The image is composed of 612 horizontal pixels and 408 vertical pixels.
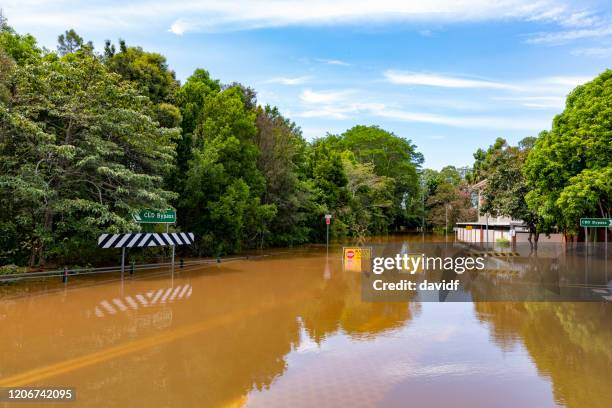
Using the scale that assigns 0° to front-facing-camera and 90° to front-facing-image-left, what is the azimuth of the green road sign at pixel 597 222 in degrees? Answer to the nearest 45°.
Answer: approximately 0°

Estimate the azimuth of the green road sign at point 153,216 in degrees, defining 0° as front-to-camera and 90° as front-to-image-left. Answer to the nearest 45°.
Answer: approximately 0°

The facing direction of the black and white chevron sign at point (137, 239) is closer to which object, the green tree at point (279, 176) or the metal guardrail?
the metal guardrail

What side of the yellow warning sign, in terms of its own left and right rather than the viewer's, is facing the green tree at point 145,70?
right

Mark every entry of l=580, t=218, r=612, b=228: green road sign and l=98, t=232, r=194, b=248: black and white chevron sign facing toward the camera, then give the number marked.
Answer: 2

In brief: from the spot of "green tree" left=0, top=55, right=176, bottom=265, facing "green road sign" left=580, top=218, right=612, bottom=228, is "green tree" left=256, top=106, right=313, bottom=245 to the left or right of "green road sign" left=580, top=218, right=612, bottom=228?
left
